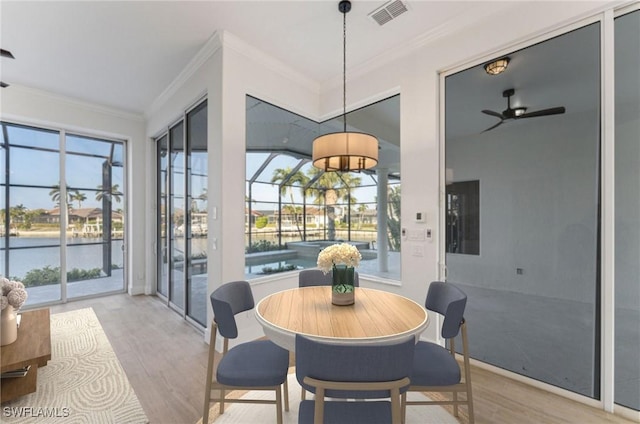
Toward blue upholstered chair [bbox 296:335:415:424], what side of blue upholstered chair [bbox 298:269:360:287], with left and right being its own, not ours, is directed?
front

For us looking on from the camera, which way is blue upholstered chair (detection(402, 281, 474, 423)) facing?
facing to the left of the viewer

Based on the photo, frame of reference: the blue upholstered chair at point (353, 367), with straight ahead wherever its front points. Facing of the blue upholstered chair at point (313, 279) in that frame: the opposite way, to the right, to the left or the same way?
the opposite way

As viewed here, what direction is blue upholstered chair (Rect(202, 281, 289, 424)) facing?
to the viewer's right

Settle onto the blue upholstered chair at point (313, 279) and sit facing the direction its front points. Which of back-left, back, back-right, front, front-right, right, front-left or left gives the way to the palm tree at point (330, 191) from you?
back

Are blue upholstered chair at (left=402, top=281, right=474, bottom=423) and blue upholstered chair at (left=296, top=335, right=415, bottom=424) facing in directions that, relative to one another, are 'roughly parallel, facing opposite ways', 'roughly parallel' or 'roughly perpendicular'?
roughly perpendicular

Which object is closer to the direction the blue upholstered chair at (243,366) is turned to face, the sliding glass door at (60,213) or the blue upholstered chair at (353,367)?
the blue upholstered chair

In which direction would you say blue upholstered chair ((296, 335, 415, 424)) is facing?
away from the camera

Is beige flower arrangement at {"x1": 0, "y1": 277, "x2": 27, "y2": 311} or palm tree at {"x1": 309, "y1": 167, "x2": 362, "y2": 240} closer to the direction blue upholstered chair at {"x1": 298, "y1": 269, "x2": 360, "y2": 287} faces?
the beige flower arrangement

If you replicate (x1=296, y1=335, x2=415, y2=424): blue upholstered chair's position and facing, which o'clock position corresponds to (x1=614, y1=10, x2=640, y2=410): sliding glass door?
The sliding glass door is roughly at 2 o'clock from the blue upholstered chair.

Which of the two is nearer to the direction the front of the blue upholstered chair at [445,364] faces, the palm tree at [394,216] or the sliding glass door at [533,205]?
the palm tree

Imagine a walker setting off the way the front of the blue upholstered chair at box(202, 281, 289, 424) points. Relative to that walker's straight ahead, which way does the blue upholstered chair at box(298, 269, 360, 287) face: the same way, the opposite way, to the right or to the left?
to the right
